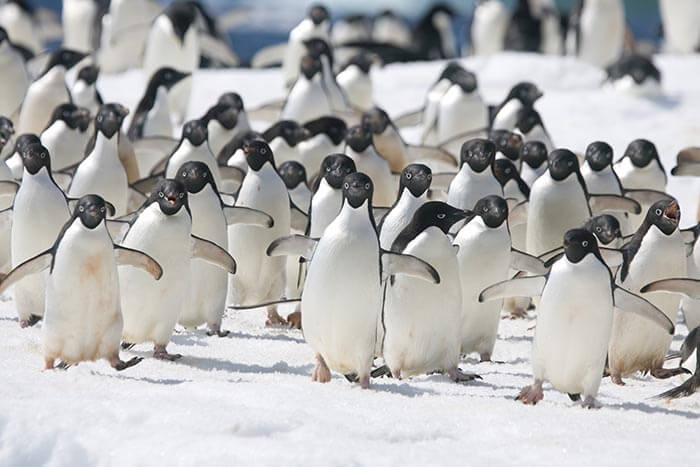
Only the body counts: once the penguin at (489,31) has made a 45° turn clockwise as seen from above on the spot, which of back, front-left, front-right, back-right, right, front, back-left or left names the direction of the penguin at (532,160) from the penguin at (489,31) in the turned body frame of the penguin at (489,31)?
front-left

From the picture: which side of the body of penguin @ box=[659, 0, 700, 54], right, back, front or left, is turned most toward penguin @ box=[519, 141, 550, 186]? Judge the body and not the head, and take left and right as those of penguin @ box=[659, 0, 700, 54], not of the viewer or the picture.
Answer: front

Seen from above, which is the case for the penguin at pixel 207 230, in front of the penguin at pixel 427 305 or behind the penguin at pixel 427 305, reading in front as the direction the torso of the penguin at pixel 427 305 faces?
behind

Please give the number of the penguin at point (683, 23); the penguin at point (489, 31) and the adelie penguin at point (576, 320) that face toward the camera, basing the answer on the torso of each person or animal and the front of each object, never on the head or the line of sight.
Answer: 3

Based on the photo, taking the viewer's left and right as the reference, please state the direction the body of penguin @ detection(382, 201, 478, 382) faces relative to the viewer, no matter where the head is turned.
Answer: facing the viewer and to the right of the viewer

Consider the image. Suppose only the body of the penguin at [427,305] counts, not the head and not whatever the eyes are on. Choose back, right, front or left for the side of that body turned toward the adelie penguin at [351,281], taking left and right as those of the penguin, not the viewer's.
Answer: right

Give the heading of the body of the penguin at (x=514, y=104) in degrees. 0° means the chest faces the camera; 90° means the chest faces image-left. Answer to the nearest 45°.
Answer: approximately 315°

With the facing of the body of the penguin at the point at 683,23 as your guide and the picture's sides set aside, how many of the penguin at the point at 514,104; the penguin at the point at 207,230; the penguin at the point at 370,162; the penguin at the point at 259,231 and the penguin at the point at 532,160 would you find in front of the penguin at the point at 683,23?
5

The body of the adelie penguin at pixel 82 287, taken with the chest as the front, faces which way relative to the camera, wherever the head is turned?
toward the camera

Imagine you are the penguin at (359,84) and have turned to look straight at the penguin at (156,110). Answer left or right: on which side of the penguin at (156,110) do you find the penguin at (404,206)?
left
